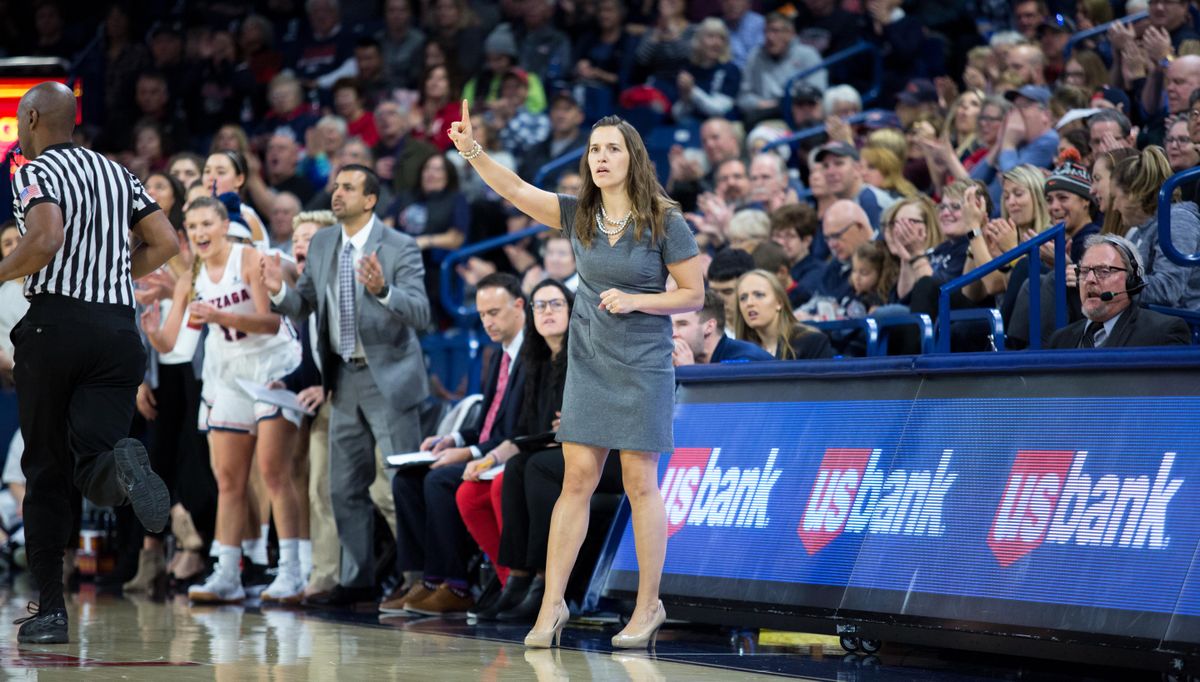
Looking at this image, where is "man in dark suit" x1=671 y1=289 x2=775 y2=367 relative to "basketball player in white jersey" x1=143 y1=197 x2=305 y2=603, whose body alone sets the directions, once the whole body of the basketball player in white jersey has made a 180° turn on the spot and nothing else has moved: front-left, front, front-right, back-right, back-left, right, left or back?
right

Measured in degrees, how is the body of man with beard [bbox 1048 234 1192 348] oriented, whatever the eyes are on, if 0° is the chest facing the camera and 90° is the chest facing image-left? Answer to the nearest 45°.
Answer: approximately 45°

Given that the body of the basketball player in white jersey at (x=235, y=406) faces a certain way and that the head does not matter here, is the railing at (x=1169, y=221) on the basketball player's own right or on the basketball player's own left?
on the basketball player's own left

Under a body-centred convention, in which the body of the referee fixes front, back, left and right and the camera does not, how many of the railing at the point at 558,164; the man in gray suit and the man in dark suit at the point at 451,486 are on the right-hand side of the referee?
3

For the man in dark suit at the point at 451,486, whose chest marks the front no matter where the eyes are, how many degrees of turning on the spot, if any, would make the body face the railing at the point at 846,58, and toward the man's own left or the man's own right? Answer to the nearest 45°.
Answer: approximately 180°

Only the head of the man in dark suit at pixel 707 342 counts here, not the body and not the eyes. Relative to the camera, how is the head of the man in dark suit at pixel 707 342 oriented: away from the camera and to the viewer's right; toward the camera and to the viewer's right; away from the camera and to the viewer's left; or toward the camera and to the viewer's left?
toward the camera and to the viewer's left

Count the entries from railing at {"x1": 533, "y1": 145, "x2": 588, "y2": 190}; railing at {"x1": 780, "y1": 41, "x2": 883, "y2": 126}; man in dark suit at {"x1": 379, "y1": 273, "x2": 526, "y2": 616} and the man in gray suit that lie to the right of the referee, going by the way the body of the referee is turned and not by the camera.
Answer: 4

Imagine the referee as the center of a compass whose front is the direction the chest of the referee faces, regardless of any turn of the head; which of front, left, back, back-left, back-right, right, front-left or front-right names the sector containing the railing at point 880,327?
back-right

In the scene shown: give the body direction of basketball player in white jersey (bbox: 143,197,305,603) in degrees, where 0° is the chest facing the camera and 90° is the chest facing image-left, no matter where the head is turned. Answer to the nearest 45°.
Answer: approximately 45°

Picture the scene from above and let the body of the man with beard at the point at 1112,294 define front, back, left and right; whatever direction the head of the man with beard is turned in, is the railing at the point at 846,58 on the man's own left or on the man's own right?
on the man's own right

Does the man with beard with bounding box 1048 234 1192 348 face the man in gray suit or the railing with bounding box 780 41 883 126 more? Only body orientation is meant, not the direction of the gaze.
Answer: the man in gray suit

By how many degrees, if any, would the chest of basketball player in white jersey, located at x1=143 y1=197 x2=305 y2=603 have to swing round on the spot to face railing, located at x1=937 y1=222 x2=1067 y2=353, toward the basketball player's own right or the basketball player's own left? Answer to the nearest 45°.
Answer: approximately 90° to the basketball player's own left

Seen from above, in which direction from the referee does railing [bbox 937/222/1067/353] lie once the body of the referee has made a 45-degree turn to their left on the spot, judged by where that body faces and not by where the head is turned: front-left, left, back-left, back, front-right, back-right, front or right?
right
